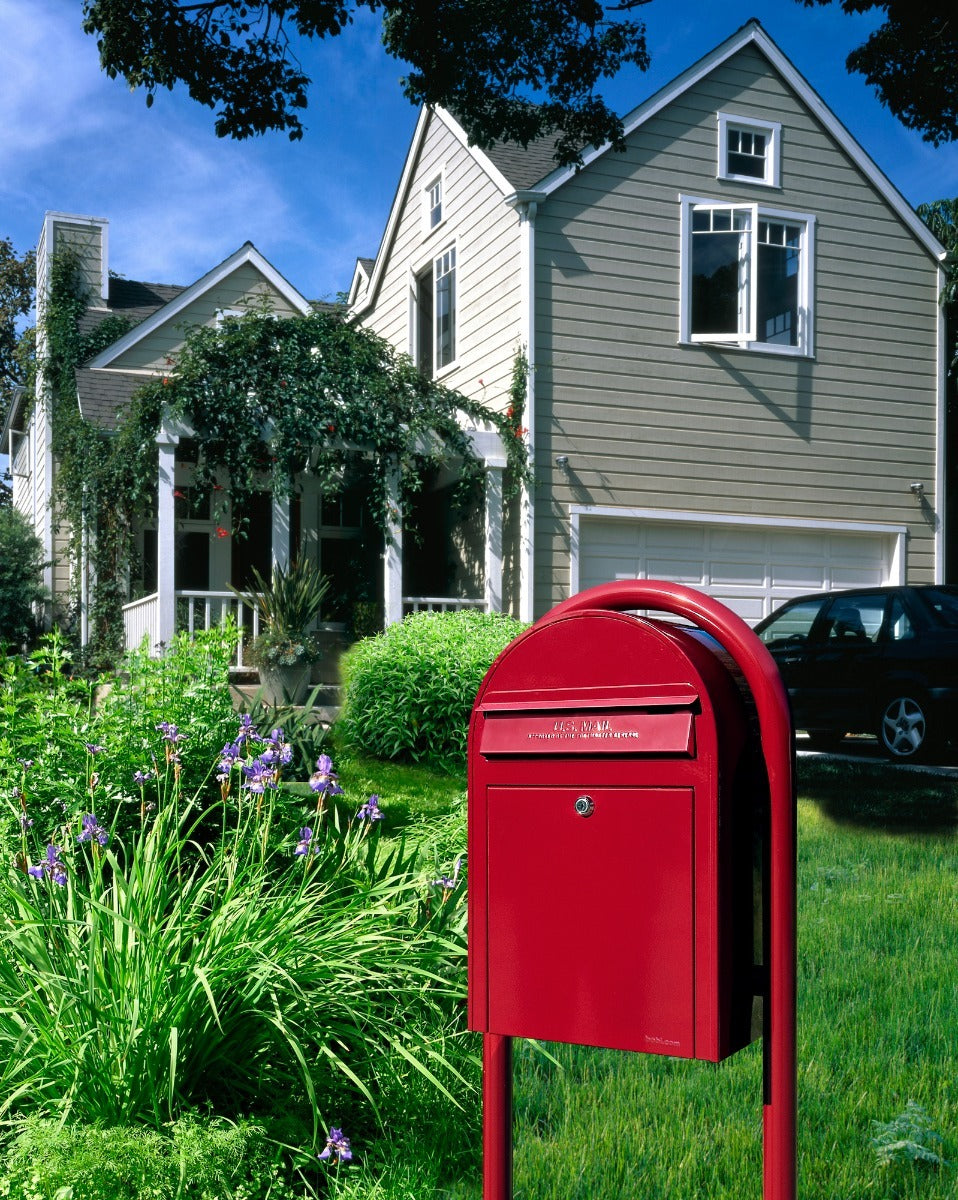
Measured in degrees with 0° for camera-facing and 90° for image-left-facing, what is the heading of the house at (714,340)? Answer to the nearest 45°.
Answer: approximately 0°

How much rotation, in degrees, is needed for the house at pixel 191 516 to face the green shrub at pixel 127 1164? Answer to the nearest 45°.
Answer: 0° — it already faces it

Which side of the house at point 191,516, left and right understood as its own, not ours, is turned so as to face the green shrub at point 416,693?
front

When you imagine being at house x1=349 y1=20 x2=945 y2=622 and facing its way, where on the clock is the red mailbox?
The red mailbox is roughly at 12 o'clock from the house.

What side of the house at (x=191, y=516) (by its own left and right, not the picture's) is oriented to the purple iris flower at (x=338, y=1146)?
front

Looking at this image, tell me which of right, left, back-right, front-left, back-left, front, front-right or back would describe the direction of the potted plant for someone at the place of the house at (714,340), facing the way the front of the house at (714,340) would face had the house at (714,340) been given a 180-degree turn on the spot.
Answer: back-left

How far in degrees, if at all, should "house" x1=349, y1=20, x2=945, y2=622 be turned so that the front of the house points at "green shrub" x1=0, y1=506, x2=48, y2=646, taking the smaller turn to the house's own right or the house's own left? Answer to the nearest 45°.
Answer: approximately 90° to the house's own right

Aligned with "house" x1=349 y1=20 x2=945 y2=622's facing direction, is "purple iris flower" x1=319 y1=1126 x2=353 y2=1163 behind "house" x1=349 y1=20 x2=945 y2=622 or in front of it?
in front

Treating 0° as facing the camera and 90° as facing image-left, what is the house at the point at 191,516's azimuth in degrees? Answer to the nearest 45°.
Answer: approximately 0°

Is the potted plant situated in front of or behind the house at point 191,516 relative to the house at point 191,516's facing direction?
in front

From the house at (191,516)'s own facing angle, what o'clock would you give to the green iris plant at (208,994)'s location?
The green iris plant is roughly at 12 o'clock from the house.
